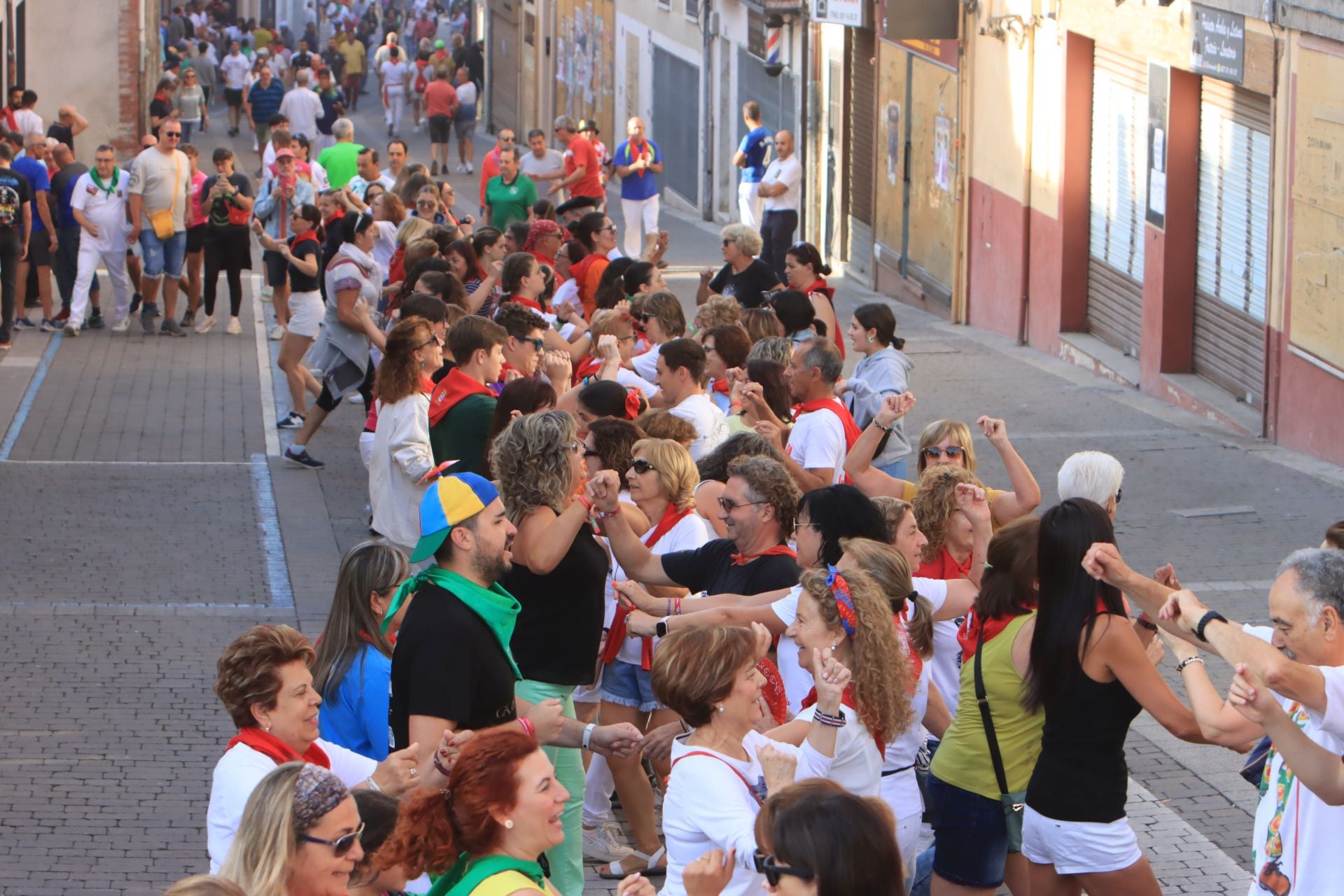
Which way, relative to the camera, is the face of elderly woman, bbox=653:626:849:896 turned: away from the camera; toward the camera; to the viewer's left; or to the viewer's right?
to the viewer's right

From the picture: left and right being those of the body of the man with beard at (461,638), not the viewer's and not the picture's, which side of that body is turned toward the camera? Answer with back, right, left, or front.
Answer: right

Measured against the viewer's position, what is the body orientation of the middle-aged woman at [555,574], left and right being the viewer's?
facing to the right of the viewer

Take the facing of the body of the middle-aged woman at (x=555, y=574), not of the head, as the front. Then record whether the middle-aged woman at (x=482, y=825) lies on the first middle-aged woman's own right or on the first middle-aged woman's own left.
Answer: on the first middle-aged woman's own right

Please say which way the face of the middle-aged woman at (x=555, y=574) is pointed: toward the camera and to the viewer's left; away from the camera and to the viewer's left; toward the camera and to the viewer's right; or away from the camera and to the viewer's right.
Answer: away from the camera and to the viewer's right

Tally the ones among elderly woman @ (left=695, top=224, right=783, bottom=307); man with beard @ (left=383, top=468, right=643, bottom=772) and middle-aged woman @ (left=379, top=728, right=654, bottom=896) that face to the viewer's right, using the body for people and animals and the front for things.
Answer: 2

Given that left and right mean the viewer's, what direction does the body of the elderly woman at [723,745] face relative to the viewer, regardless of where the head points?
facing to the right of the viewer

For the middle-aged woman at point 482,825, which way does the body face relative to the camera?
to the viewer's right

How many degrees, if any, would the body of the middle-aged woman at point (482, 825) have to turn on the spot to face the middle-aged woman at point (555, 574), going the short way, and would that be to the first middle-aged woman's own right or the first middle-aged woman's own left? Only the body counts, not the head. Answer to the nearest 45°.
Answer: approximately 90° to the first middle-aged woman's own left

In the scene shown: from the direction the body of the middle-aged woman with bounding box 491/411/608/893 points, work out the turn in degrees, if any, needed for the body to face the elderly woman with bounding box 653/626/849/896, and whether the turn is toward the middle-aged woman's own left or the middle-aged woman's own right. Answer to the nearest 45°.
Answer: approximately 90° to the middle-aged woman's own right

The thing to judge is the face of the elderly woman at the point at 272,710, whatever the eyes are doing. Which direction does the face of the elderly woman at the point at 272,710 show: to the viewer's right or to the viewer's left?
to the viewer's right

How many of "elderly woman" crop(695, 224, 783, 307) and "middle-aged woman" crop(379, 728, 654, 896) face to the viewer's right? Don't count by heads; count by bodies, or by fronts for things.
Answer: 1

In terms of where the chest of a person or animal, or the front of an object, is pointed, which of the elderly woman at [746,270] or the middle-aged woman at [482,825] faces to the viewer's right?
the middle-aged woman at [482,825]

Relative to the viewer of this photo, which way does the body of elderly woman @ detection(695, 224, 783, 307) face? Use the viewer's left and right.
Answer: facing the viewer and to the left of the viewer
